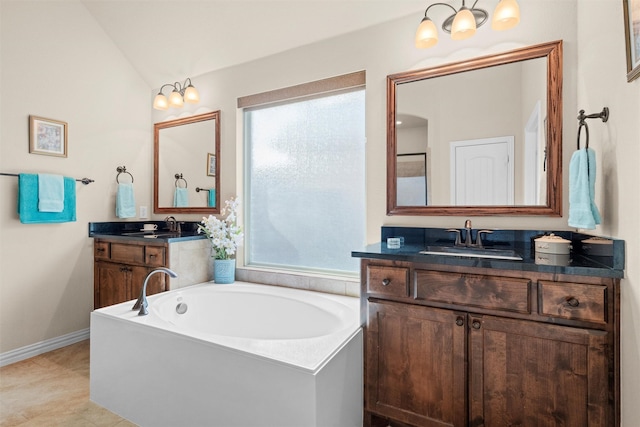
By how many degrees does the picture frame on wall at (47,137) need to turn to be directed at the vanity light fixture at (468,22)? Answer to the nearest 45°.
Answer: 0° — it already faces it

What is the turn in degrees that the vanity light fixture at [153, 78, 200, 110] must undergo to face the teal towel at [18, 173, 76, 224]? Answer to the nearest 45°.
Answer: approximately 45° to its right

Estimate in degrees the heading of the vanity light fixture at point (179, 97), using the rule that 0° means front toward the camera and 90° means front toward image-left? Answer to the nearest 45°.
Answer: approximately 45°

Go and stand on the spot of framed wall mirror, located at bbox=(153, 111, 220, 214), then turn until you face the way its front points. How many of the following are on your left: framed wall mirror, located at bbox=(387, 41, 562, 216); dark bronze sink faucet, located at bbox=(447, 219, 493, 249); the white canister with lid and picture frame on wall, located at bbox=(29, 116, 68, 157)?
3

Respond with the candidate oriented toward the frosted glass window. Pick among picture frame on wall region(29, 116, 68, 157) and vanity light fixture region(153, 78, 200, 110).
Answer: the picture frame on wall

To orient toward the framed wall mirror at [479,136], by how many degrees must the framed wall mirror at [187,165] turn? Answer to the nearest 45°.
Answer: approximately 90° to its left

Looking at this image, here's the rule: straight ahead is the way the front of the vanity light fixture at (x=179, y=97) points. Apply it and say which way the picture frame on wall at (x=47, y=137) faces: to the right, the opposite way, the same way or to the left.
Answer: to the left

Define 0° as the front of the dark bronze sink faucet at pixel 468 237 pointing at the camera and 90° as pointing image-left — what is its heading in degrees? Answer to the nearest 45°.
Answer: approximately 0°

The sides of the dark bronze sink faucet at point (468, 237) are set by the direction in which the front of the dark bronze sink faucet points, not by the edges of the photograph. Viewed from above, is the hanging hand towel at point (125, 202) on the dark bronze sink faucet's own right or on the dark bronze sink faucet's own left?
on the dark bronze sink faucet's own right
